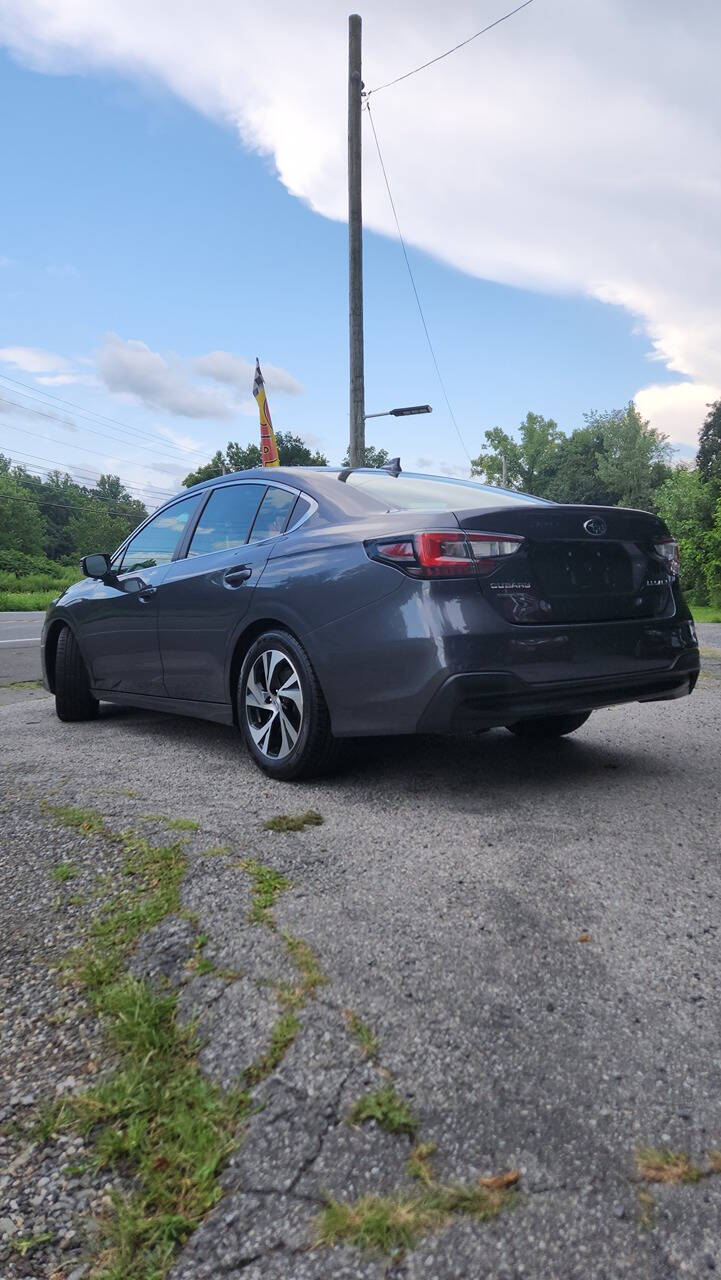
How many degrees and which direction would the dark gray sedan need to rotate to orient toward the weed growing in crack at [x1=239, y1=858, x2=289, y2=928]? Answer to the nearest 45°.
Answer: approximately 135° to its left

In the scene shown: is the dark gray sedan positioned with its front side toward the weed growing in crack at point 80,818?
no

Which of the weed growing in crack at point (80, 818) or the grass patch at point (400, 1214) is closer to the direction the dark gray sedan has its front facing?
the weed growing in crack

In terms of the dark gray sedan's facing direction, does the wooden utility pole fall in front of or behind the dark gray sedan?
in front

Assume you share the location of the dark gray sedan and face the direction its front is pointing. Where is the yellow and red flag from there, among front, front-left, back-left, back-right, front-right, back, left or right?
front-right

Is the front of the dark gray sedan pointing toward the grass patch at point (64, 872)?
no

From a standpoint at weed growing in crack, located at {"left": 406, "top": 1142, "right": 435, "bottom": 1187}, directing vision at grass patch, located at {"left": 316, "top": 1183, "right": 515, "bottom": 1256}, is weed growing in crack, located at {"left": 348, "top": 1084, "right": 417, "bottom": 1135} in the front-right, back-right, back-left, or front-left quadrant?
back-right

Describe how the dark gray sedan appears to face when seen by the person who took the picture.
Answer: facing away from the viewer and to the left of the viewer

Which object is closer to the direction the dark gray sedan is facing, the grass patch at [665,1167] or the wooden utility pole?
the wooden utility pole

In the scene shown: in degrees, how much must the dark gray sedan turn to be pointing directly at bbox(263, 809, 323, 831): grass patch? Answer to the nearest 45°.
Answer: approximately 90° to its left

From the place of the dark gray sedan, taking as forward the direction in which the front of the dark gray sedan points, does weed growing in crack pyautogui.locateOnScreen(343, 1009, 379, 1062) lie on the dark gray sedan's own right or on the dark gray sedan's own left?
on the dark gray sedan's own left

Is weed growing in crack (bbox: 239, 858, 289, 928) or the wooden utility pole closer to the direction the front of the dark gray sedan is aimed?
the wooden utility pole

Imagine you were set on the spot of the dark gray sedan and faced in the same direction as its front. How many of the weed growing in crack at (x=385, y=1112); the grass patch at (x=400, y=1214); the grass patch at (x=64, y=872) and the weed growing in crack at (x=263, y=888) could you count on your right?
0

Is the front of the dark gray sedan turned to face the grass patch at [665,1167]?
no

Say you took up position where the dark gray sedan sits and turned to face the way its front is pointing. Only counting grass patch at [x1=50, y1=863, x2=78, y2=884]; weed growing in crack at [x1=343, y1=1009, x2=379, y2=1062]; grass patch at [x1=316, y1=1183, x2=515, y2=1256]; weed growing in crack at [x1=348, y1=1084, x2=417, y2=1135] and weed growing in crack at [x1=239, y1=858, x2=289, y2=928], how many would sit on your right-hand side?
0

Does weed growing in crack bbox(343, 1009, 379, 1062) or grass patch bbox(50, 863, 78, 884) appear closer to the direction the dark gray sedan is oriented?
the grass patch

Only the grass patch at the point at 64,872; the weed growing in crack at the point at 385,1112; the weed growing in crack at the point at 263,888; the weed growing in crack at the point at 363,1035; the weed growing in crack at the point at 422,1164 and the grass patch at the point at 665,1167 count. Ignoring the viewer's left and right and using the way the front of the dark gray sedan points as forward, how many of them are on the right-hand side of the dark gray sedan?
0
